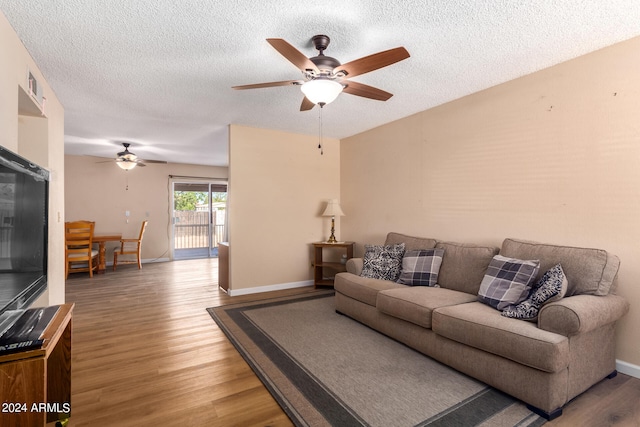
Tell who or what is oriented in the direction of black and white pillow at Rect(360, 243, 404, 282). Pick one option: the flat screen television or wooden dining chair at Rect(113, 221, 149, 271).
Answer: the flat screen television

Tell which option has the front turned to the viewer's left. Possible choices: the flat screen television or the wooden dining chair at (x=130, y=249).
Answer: the wooden dining chair

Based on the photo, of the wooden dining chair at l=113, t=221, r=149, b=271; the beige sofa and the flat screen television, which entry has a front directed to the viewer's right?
the flat screen television

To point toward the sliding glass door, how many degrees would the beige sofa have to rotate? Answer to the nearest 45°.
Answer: approximately 90° to its right

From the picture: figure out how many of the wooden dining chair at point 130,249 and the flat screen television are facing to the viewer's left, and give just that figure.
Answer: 1

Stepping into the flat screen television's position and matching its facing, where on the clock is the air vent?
The air vent is roughly at 9 o'clock from the flat screen television.

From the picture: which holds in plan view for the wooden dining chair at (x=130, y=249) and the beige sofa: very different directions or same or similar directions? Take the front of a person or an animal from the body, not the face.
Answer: same or similar directions

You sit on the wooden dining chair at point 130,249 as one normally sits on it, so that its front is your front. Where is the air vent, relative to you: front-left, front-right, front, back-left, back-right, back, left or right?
left

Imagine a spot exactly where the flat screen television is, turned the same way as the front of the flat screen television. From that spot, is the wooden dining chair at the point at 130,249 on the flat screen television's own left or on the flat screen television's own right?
on the flat screen television's own left

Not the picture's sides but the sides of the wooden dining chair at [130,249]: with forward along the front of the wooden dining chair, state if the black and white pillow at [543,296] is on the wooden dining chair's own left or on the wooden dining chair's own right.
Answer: on the wooden dining chair's own left

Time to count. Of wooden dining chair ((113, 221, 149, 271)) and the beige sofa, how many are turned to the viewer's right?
0

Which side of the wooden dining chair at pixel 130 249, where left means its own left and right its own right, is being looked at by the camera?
left

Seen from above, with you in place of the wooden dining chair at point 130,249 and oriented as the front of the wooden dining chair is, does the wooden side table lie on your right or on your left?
on your left

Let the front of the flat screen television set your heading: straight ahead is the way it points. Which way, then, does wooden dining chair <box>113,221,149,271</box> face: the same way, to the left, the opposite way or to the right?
the opposite way

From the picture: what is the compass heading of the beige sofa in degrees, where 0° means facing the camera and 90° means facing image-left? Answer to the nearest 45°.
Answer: approximately 45°

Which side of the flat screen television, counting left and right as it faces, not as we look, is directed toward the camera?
right

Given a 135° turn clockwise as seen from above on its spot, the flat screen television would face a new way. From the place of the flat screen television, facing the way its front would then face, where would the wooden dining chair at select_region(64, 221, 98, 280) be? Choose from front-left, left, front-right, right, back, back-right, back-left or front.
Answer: back-right

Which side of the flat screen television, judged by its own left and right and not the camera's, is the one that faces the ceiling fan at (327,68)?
front
